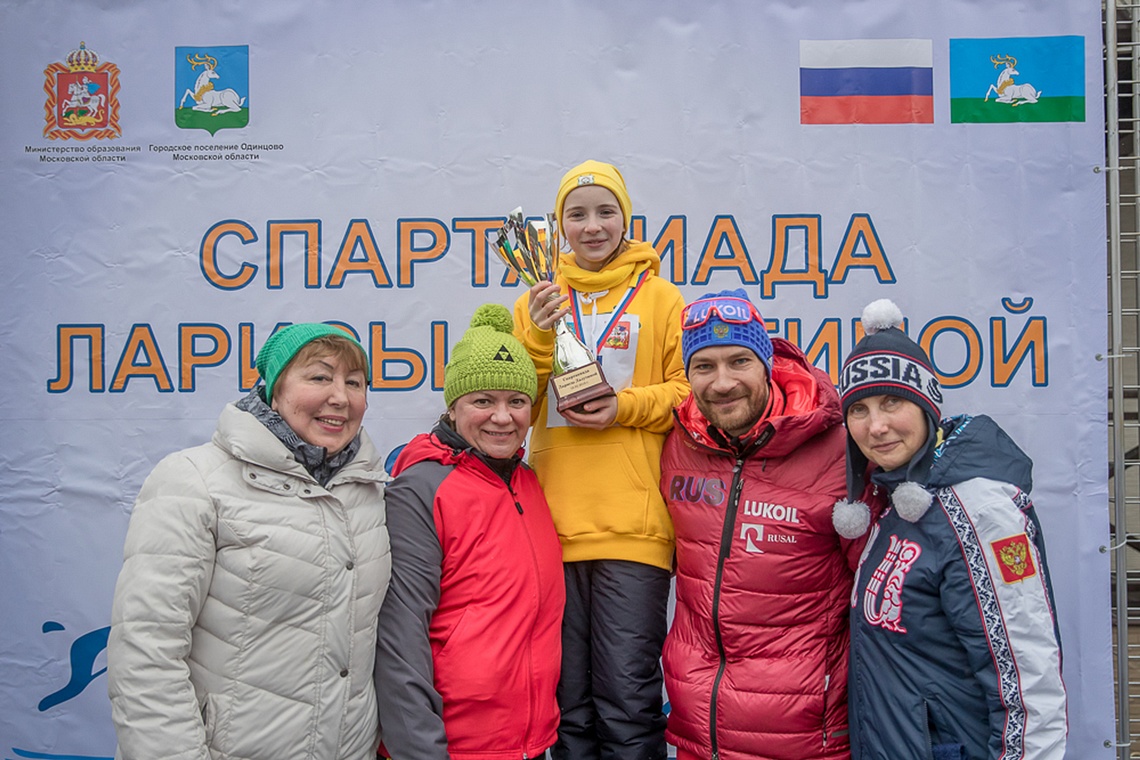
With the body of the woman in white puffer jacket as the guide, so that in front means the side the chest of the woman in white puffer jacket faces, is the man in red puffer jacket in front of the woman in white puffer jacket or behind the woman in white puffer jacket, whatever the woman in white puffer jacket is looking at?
in front

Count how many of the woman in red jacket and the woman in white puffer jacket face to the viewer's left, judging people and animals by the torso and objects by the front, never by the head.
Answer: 0

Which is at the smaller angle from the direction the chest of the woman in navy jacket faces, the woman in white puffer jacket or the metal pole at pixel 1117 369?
the woman in white puffer jacket

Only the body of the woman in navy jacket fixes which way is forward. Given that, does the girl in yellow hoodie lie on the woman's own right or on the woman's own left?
on the woman's own right

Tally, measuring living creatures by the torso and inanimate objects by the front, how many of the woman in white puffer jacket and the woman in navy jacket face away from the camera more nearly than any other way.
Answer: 0

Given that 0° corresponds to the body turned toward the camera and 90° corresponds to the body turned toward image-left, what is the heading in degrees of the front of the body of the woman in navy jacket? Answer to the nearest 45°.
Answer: approximately 45°

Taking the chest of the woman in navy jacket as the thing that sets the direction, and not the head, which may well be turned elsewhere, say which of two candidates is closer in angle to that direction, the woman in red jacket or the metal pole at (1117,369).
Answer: the woman in red jacket

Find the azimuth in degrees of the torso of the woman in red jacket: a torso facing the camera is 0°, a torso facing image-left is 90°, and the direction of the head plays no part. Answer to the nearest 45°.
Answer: approximately 315°

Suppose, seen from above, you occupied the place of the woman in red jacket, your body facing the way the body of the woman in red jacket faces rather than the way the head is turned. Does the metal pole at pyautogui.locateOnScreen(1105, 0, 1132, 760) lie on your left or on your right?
on your left
